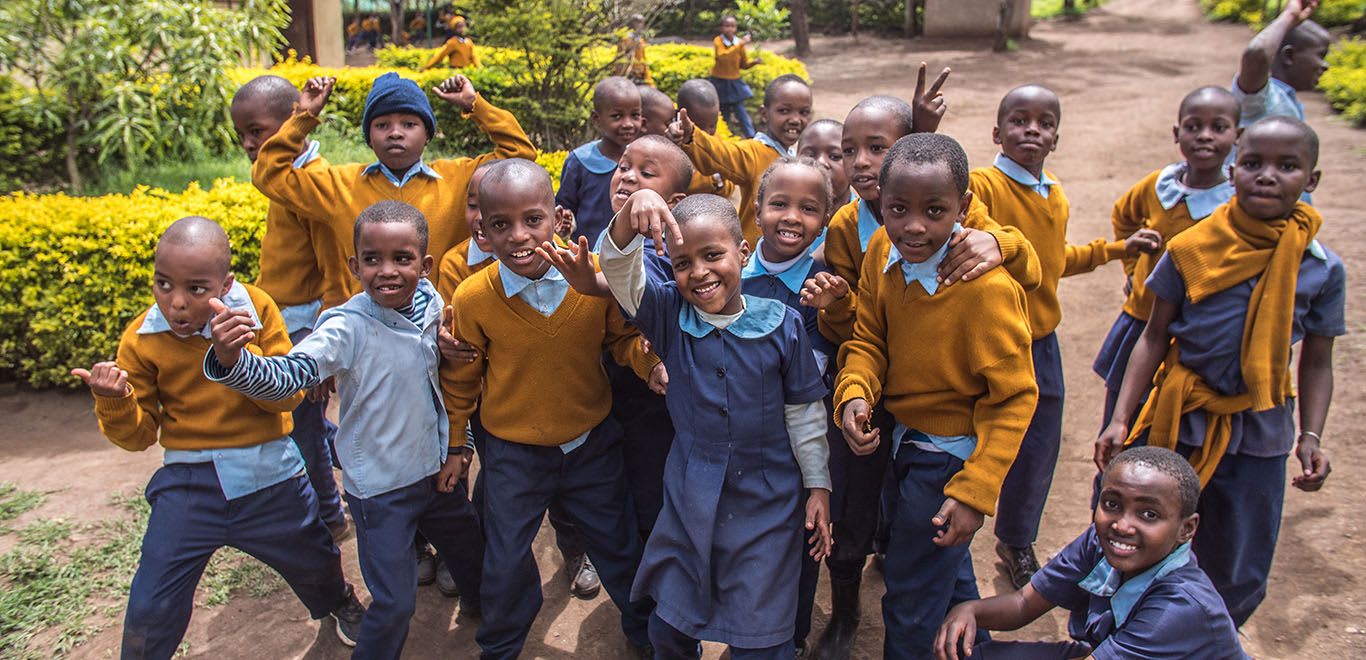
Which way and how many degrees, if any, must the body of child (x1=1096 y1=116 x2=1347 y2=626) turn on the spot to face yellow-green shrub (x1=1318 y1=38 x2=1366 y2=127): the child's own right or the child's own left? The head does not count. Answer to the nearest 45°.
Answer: approximately 180°

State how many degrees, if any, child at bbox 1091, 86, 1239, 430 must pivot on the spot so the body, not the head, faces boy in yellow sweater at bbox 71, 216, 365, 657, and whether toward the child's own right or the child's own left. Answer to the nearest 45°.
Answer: approximately 45° to the child's own right

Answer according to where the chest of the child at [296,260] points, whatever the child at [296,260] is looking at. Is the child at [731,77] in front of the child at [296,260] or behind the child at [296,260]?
behind

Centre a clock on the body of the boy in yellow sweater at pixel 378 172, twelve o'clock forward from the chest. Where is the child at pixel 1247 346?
The child is roughly at 10 o'clock from the boy in yellow sweater.

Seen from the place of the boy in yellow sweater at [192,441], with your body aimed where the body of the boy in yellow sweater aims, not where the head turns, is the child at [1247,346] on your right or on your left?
on your left

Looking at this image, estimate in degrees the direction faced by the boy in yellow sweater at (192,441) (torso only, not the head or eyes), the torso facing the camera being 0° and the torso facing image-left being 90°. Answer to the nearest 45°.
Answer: approximately 0°

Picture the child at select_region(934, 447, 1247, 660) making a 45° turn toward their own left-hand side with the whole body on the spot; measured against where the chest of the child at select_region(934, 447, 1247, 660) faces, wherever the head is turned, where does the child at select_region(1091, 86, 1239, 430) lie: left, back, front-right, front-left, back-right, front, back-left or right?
back
